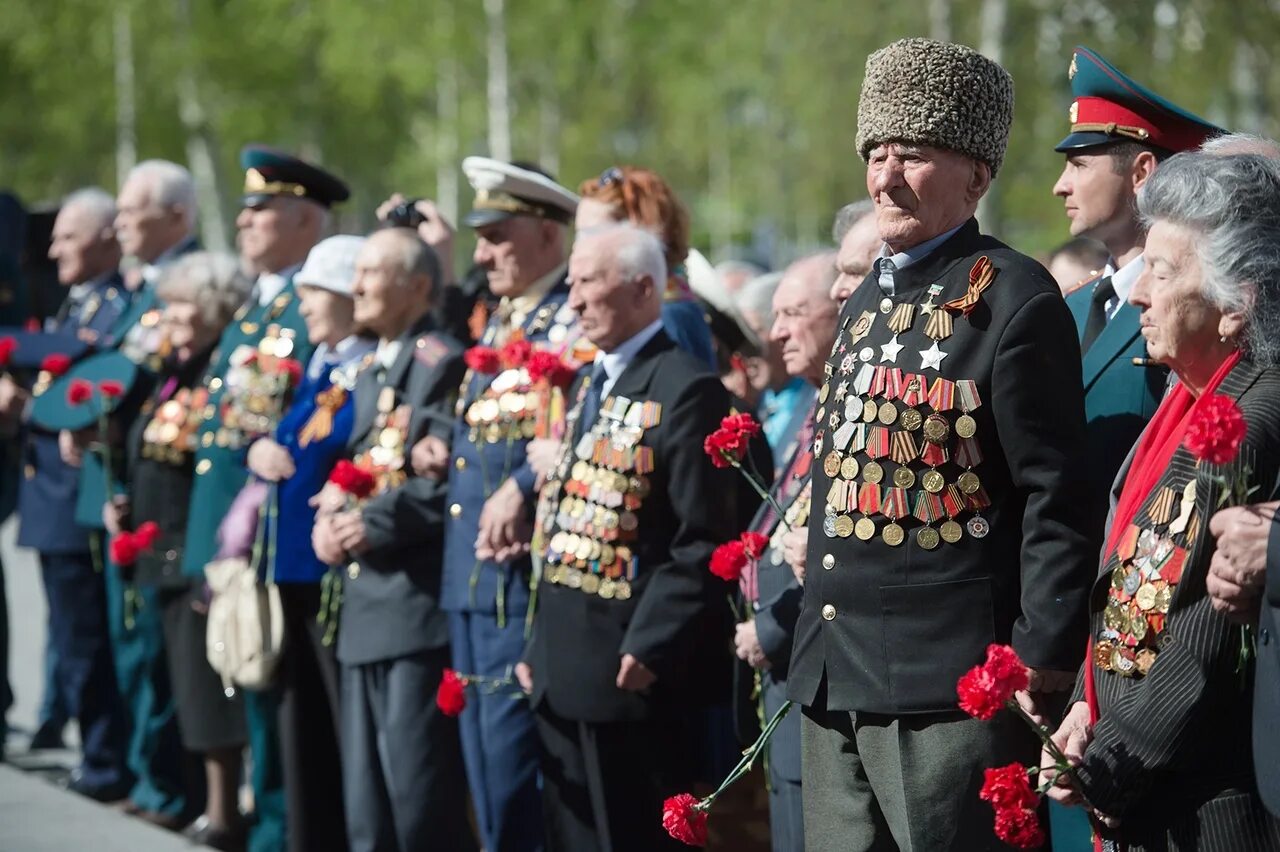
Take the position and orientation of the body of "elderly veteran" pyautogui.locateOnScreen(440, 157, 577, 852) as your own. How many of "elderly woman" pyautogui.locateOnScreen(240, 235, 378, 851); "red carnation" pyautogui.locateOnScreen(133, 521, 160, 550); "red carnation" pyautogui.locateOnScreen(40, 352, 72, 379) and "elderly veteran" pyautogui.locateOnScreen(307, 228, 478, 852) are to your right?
4

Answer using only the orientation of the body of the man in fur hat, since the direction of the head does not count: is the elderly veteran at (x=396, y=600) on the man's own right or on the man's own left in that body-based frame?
on the man's own right

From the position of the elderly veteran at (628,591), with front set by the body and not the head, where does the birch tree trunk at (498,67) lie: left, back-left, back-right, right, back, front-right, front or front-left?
back-right

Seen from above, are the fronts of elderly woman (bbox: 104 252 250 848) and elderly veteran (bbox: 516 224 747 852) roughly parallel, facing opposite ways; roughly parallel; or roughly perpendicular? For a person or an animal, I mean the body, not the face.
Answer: roughly parallel

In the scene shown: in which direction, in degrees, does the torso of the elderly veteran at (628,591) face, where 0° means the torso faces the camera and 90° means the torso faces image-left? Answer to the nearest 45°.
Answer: approximately 45°

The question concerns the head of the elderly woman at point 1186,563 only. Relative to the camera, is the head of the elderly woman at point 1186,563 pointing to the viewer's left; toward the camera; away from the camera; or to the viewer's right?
to the viewer's left

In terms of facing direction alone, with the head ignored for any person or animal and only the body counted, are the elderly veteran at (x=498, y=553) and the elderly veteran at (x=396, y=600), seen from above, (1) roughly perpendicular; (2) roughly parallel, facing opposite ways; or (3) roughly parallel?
roughly parallel

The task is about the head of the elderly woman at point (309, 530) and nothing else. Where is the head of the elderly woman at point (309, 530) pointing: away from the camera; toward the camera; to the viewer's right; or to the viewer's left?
to the viewer's left

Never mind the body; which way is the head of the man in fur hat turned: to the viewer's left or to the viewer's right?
to the viewer's left
